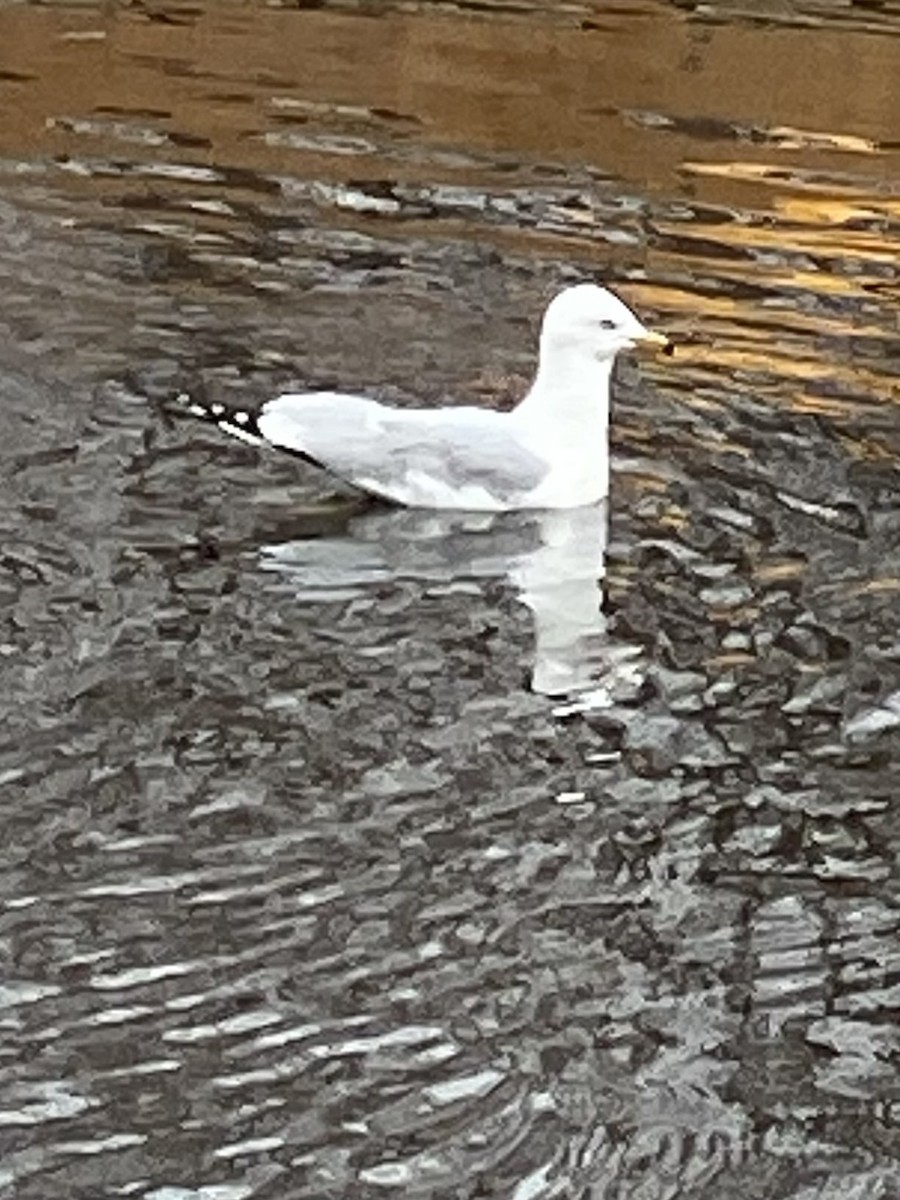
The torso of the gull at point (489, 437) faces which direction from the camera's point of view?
to the viewer's right
